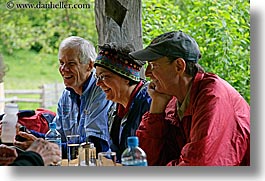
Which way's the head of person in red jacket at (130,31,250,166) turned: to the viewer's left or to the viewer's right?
to the viewer's left

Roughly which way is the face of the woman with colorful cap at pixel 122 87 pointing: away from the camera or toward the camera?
toward the camera

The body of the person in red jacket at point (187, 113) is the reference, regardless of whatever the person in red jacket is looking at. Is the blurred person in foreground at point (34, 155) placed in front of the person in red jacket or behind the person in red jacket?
in front

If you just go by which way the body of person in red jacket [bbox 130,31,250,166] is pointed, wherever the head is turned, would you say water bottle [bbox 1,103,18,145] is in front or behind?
in front

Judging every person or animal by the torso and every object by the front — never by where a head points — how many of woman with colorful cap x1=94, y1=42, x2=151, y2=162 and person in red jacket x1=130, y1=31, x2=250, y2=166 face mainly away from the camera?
0

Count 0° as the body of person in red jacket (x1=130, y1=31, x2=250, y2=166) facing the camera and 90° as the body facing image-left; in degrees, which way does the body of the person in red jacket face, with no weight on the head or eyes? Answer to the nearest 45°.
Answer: approximately 90°

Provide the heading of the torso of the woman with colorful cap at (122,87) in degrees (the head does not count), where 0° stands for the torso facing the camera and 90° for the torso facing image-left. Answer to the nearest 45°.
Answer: approximately 45°
